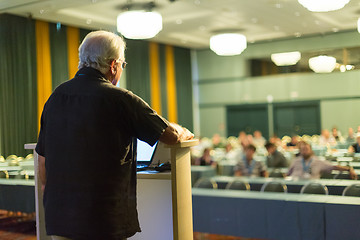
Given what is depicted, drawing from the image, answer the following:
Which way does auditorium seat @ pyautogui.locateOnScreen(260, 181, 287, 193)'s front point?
toward the camera

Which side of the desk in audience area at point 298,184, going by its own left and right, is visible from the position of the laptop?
front

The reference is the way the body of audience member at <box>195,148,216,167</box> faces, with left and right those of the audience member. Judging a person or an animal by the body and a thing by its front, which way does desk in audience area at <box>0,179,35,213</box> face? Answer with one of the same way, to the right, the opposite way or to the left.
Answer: the same way

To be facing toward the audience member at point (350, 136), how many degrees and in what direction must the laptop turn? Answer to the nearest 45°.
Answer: approximately 135° to its left

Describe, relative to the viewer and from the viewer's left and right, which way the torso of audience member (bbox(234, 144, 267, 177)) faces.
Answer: facing the viewer

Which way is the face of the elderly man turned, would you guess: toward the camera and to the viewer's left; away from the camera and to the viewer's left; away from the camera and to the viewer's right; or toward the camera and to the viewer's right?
away from the camera and to the viewer's right

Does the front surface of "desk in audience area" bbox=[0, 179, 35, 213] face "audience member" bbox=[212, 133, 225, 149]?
no

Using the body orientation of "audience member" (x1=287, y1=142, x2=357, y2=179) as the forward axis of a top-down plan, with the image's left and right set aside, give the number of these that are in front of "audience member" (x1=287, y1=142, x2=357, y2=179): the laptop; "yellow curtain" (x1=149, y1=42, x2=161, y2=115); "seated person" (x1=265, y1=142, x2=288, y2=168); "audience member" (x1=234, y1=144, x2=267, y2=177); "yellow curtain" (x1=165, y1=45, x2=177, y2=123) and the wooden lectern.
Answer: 2
